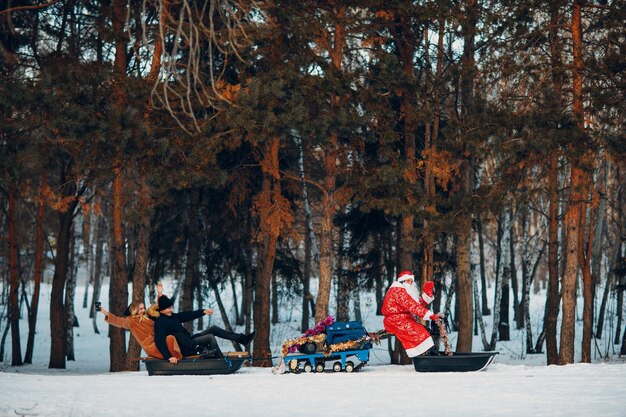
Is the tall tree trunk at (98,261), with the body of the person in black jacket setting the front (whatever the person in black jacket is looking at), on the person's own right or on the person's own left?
on the person's own left

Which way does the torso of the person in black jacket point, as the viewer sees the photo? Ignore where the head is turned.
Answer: to the viewer's right

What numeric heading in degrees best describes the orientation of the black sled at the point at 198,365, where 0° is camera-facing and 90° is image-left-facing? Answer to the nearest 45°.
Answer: approximately 270°

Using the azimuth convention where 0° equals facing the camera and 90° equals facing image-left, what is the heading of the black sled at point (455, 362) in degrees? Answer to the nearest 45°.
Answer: approximately 270°
